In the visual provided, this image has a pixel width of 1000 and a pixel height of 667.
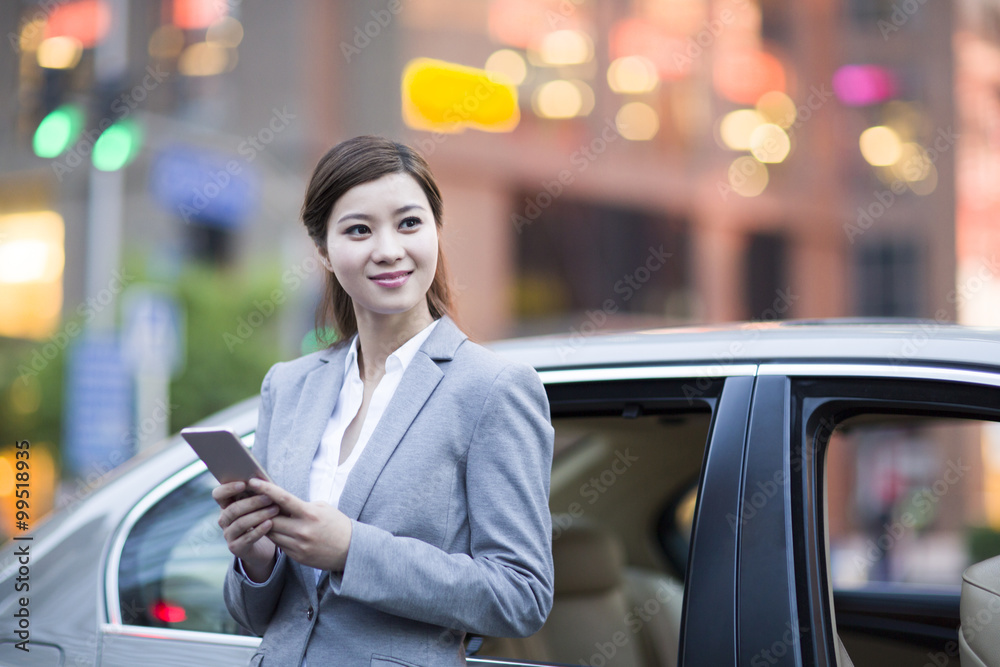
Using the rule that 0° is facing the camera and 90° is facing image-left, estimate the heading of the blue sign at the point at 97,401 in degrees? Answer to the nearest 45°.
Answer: approximately 0°

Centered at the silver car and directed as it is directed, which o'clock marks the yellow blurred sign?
The yellow blurred sign is roughly at 9 o'clock from the silver car.

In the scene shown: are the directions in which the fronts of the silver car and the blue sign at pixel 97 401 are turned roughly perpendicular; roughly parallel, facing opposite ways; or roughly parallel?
roughly perpendicular

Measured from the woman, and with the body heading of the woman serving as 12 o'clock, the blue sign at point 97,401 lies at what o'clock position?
The blue sign is roughly at 4 o'clock from the woman.

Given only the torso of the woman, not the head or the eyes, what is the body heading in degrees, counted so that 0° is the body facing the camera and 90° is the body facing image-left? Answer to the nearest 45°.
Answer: approximately 45°

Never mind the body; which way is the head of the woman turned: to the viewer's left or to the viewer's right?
to the viewer's right

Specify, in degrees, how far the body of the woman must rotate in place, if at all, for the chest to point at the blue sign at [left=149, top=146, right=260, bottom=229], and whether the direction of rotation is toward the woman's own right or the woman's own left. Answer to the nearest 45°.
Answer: approximately 135° to the woman's own right

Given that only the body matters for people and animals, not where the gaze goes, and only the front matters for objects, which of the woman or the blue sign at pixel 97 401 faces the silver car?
the blue sign
